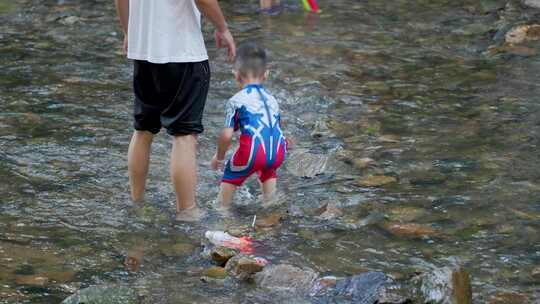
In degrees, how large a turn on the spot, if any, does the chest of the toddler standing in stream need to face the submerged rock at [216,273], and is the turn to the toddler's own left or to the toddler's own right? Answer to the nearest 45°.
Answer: approximately 135° to the toddler's own left

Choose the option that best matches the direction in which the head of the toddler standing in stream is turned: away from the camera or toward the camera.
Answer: away from the camera

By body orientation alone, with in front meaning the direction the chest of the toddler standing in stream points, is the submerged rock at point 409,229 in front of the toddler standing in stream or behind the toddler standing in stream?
behind

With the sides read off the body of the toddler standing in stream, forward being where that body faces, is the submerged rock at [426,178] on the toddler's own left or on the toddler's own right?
on the toddler's own right

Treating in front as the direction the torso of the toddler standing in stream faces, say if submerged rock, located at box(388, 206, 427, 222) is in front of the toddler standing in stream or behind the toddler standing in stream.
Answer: behind

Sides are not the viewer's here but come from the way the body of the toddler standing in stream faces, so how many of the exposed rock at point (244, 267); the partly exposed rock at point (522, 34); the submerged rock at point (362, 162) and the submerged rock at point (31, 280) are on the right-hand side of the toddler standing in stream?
2

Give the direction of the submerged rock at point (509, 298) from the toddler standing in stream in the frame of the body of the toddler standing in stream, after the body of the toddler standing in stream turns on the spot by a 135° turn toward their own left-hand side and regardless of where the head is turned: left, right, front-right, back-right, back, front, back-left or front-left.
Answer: front-left

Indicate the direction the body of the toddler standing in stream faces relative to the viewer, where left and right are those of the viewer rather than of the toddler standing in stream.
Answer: facing away from the viewer and to the left of the viewer

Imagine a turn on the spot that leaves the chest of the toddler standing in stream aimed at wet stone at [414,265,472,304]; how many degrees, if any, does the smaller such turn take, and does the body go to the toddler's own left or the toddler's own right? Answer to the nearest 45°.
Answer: approximately 180°
